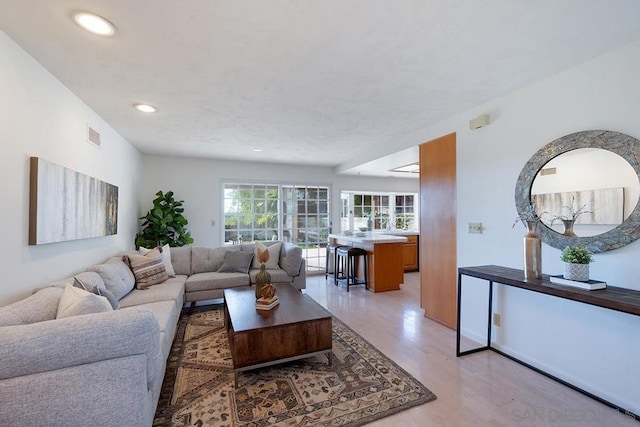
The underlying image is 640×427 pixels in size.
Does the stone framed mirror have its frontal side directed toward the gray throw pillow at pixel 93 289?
yes

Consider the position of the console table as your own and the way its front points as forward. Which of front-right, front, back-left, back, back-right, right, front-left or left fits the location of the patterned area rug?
front

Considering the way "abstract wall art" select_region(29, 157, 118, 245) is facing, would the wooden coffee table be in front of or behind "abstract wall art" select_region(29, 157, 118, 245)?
in front

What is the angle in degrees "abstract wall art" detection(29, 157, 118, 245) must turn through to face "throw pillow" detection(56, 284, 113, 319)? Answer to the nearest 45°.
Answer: approximately 45° to its right

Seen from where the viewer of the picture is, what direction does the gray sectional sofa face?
facing the viewer and to the right of the viewer

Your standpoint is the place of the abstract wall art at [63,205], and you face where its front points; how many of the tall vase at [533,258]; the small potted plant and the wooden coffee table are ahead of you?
3

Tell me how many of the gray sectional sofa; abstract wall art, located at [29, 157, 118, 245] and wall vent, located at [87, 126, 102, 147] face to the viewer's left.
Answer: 0

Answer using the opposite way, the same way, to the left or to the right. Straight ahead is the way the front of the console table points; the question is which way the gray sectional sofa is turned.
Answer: the opposite way

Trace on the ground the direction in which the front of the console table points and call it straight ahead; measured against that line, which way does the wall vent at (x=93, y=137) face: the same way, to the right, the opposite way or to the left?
the opposite way

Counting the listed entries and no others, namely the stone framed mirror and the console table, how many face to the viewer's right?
0

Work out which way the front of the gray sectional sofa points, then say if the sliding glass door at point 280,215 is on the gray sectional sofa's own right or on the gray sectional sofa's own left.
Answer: on the gray sectional sofa's own left

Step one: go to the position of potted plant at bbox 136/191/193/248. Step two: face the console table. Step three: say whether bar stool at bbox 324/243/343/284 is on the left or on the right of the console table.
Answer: left

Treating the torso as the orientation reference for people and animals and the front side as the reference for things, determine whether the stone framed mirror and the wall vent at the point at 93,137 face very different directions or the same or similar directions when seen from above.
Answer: very different directions

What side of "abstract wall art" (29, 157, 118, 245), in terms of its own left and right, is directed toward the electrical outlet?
front

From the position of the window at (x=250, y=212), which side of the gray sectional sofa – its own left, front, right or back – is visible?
left

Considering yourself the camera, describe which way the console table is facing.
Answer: facing the viewer and to the left of the viewer
